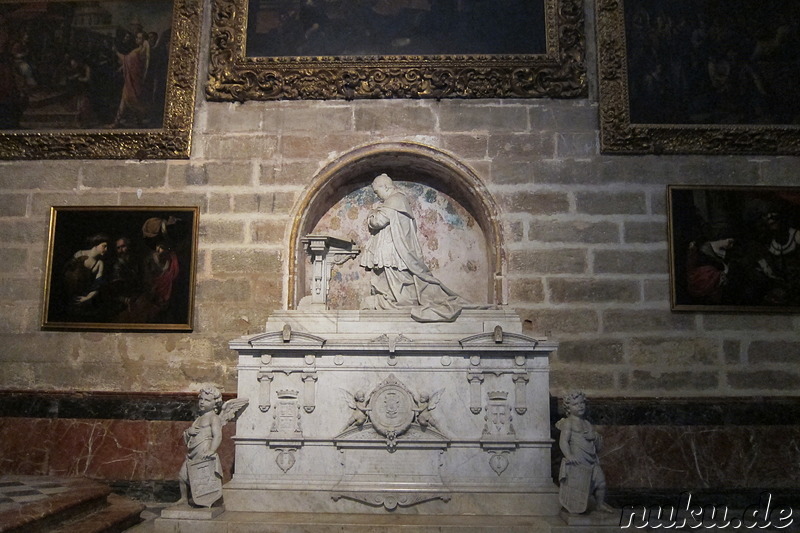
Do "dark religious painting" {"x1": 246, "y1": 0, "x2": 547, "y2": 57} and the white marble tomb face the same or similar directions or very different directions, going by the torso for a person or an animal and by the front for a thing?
same or similar directions

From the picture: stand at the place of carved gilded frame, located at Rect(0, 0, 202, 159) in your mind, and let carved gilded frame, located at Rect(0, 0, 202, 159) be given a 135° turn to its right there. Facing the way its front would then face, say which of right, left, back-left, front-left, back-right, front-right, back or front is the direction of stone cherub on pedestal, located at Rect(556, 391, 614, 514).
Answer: back

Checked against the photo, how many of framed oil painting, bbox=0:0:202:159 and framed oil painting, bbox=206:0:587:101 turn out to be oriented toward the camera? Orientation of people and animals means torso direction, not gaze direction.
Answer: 2

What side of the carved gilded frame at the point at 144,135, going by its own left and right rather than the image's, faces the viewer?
front

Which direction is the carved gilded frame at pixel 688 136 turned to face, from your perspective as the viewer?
facing the viewer

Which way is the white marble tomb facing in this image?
toward the camera

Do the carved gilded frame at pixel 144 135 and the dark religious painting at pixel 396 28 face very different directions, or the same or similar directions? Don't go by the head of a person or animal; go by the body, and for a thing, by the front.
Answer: same or similar directions

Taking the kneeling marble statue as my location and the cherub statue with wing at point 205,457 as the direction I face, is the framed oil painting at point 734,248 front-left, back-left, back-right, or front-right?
back-left

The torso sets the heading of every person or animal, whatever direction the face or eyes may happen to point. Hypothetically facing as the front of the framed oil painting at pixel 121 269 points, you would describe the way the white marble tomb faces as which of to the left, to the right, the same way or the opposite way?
the same way

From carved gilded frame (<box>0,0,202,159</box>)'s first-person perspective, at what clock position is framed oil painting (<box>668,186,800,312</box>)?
The framed oil painting is roughly at 10 o'clock from the carved gilded frame.

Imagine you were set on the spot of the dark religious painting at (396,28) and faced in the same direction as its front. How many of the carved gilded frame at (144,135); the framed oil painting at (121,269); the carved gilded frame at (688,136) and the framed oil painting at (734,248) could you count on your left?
2

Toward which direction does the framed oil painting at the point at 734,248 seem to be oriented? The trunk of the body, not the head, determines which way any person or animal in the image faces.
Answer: toward the camera

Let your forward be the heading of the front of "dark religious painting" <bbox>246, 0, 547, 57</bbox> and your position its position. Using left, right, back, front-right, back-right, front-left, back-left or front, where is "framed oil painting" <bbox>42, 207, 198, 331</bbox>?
right
